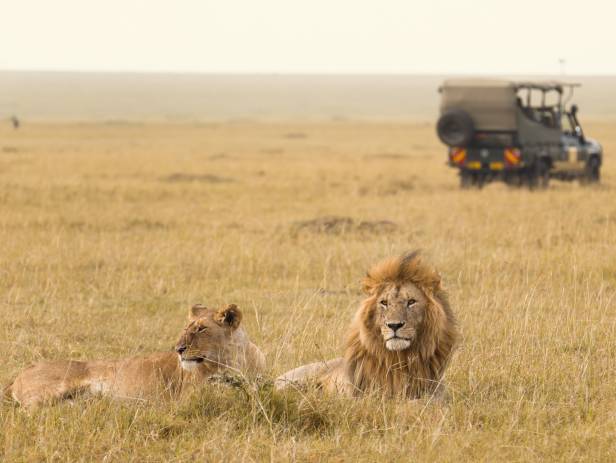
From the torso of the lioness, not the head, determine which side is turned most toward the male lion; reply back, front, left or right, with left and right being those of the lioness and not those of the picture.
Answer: front

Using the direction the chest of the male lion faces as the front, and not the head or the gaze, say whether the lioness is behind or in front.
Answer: behind

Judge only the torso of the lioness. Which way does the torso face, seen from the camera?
to the viewer's right

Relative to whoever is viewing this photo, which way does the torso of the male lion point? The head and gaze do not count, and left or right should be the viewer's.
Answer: facing the viewer and to the right of the viewer

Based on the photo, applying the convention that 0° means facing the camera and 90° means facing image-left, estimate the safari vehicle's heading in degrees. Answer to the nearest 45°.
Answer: approximately 225°

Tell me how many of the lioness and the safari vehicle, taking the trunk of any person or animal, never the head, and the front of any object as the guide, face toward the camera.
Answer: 0

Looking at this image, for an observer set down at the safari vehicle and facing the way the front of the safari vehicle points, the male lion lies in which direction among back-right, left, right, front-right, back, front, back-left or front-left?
back-right

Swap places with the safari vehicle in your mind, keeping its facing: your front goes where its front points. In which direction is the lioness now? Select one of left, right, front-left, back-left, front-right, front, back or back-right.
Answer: back-right

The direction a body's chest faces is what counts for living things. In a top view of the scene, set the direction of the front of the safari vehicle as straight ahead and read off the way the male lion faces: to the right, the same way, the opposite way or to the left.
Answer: to the right

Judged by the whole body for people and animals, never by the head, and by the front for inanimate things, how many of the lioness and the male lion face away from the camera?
0
